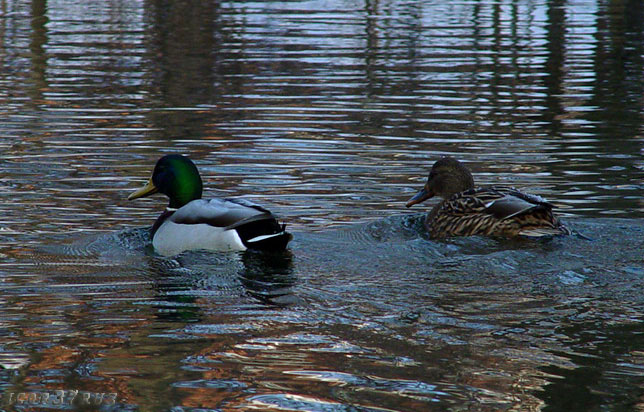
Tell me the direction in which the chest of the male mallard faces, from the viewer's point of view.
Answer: to the viewer's left
